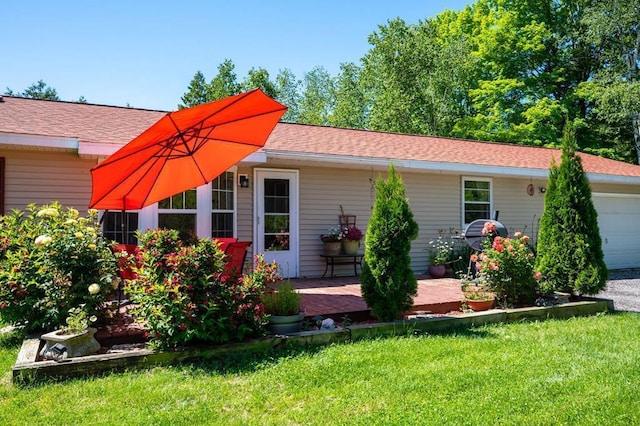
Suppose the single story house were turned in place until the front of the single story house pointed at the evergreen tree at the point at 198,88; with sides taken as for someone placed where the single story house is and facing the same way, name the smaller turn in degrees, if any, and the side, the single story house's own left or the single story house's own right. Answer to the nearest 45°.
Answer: approximately 135° to the single story house's own left

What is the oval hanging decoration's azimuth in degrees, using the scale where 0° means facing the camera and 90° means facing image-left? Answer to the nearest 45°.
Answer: approximately 315°

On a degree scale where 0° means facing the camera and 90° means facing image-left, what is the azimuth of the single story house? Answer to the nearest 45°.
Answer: approximately 315°

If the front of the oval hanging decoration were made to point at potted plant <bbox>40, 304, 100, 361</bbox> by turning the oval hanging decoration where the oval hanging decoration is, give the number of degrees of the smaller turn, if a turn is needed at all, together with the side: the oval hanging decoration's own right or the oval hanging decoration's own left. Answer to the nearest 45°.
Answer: approximately 45° to the oval hanging decoration's own right

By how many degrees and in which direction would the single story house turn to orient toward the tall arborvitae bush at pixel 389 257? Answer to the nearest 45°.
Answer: approximately 45° to its right

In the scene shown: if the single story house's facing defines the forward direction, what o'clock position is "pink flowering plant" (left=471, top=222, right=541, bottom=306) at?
The pink flowering plant is roughly at 12 o'clock from the single story house.

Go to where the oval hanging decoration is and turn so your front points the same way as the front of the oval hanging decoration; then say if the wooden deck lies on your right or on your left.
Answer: on your right

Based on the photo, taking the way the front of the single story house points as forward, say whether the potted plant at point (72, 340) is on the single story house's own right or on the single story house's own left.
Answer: on the single story house's own right
